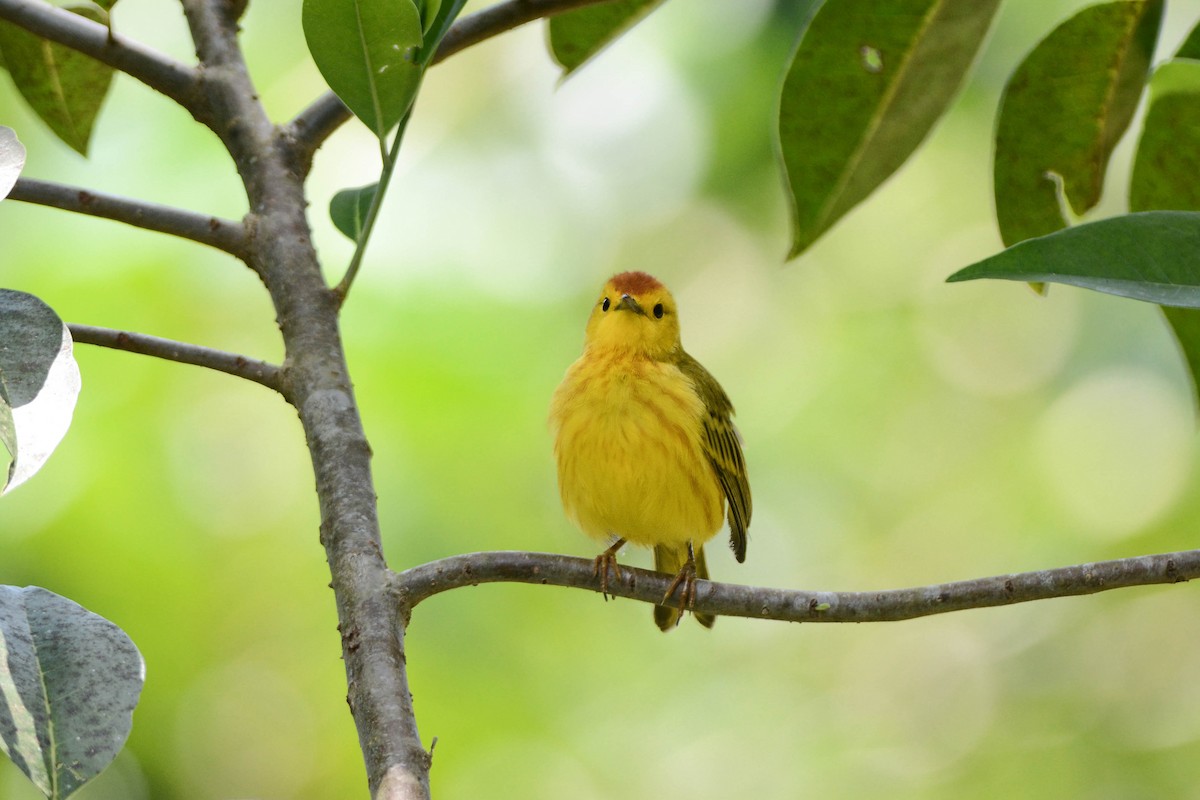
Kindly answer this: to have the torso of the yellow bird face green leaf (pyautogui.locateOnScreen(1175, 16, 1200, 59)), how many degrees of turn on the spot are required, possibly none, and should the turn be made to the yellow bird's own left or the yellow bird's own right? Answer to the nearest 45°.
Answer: approximately 45° to the yellow bird's own left

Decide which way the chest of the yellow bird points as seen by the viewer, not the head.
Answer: toward the camera

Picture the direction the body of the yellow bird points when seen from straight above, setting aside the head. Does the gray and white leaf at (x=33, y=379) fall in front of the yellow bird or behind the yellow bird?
in front
